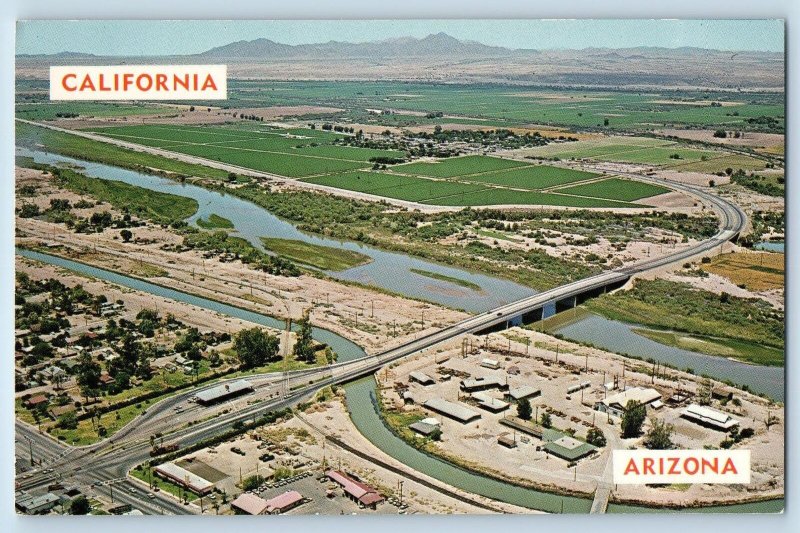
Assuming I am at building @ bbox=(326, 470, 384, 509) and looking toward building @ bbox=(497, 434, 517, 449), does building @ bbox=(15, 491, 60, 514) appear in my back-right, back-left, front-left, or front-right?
back-left

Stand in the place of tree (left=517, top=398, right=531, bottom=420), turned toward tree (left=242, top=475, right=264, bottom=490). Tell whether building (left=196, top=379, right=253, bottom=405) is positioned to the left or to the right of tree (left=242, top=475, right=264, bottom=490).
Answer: right

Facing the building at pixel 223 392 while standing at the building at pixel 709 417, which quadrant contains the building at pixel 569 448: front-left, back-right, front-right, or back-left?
front-left
